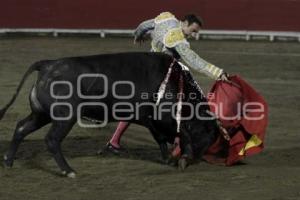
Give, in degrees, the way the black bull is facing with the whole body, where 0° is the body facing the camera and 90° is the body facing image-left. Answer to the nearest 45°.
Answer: approximately 270°
